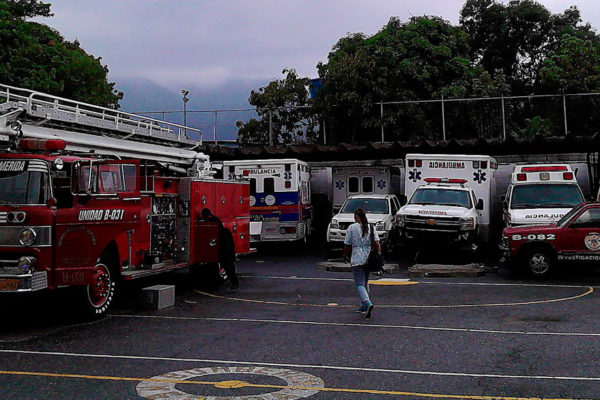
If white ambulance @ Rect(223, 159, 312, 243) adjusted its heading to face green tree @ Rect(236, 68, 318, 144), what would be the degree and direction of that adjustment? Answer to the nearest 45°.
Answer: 0° — it already faces it

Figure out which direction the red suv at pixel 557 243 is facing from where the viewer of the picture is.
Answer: facing to the left of the viewer

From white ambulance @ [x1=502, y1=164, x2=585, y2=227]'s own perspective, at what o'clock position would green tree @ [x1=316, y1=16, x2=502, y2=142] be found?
The green tree is roughly at 5 o'clock from the white ambulance.

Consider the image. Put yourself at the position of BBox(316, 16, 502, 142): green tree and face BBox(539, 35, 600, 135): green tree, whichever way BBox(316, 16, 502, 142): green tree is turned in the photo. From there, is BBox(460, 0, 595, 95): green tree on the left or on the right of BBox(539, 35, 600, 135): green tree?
left

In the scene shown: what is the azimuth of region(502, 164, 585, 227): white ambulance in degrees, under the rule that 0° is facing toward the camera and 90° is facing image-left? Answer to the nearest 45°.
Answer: approximately 0°
